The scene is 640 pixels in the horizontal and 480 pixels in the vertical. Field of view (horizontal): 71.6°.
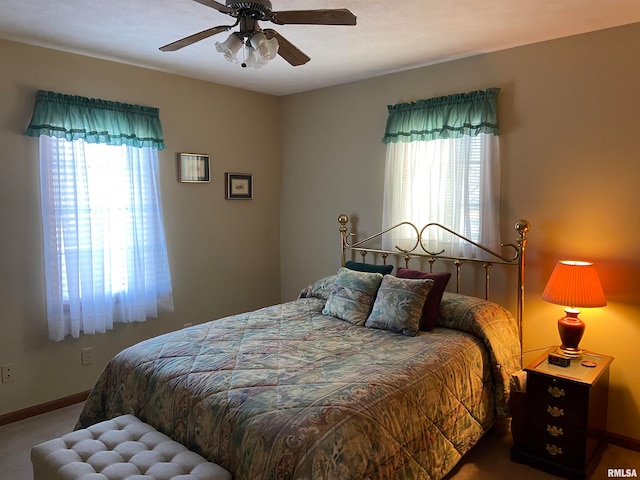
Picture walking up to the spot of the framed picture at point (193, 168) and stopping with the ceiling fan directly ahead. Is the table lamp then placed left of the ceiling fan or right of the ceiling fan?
left

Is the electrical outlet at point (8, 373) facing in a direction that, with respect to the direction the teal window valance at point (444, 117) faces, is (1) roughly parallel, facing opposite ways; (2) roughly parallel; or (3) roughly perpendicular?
roughly perpendicular

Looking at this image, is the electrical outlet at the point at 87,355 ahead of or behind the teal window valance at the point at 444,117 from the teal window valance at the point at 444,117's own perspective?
ahead

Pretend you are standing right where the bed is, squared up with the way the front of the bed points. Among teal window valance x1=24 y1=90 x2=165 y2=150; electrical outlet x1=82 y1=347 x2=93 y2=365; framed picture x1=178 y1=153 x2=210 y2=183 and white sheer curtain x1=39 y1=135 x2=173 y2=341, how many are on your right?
4

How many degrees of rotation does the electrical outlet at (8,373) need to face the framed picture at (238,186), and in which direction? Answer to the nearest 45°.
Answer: approximately 90° to its left

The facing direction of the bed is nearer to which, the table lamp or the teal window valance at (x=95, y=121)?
the teal window valance

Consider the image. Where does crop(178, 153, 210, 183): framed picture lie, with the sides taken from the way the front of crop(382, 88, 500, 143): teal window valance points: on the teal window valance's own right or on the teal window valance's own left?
on the teal window valance's own right

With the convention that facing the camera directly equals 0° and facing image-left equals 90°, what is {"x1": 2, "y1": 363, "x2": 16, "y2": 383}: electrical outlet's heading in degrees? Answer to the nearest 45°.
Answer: approximately 0°

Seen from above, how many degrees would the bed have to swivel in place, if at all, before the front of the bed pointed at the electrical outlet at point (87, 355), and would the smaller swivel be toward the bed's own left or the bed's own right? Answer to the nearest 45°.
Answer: approximately 90° to the bed's own right

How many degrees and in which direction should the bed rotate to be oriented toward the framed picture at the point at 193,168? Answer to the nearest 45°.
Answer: approximately 90° to its right

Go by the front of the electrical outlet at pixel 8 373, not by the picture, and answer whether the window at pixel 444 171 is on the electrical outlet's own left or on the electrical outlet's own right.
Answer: on the electrical outlet's own left
